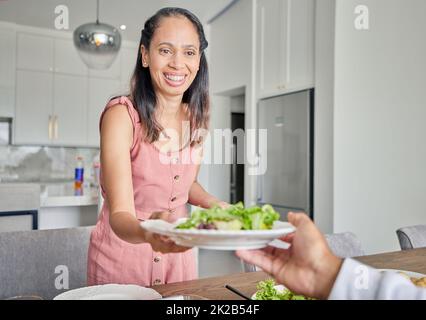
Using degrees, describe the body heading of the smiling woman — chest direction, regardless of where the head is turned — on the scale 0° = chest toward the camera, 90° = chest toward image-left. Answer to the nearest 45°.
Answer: approximately 315°
